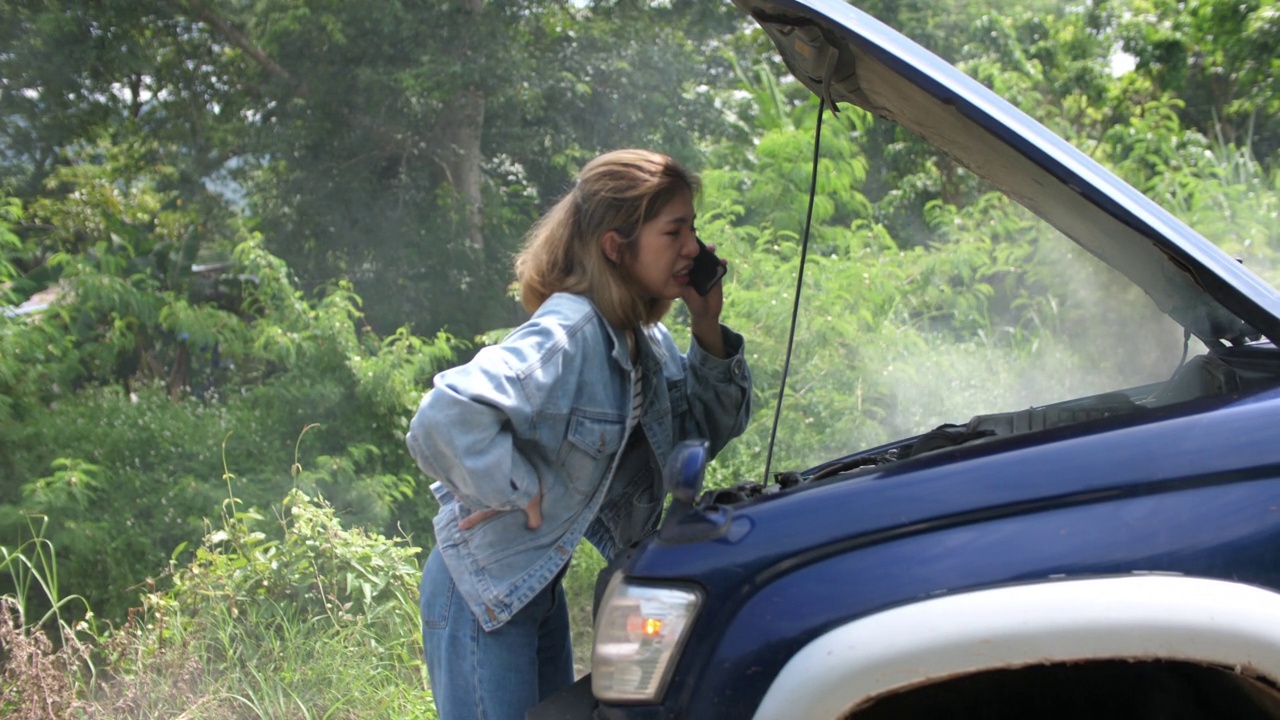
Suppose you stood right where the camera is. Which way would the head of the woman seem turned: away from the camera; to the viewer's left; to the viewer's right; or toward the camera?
to the viewer's right

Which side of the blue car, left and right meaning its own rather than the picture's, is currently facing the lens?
left

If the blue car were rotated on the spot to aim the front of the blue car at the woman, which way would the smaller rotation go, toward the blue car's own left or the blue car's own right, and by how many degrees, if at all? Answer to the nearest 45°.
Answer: approximately 45° to the blue car's own right
